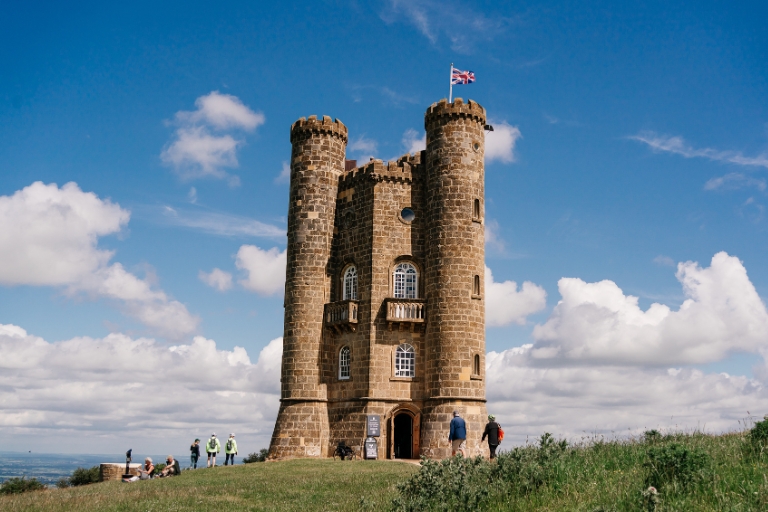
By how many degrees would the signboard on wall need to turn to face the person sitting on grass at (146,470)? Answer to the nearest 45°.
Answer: approximately 45° to its right

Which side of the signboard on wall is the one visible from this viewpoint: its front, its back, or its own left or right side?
front

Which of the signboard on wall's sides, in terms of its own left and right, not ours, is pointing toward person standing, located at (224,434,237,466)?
right

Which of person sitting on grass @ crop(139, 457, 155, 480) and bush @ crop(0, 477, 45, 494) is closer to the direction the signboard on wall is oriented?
the person sitting on grass

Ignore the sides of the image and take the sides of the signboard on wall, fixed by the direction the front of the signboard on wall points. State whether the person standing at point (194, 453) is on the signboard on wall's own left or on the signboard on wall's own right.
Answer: on the signboard on wall's own right

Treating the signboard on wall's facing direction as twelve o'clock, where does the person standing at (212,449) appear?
The person standing is roughly at 3 o'clock from the signboard on wall.

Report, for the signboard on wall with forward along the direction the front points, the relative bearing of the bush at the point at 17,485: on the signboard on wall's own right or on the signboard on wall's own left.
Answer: on the signboard on wall's own right

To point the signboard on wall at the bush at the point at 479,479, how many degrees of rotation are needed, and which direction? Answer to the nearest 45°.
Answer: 0° — it already faces it
